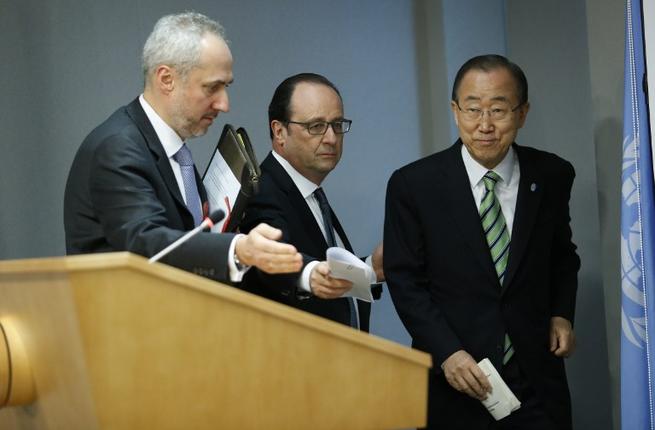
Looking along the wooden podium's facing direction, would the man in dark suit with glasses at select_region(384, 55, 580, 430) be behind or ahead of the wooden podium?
behind

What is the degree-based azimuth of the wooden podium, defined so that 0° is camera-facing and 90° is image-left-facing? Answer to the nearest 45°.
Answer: approximately 45°

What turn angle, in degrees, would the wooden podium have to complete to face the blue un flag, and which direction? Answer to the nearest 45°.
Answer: approximately 180°

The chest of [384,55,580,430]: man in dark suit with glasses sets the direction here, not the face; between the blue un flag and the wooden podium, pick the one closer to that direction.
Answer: the wooden podium

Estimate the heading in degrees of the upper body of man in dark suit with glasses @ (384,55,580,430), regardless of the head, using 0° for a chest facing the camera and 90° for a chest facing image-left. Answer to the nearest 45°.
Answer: approximately 0°

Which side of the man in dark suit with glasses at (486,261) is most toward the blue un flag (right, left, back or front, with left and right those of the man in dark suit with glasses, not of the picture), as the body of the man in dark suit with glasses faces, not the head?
left
